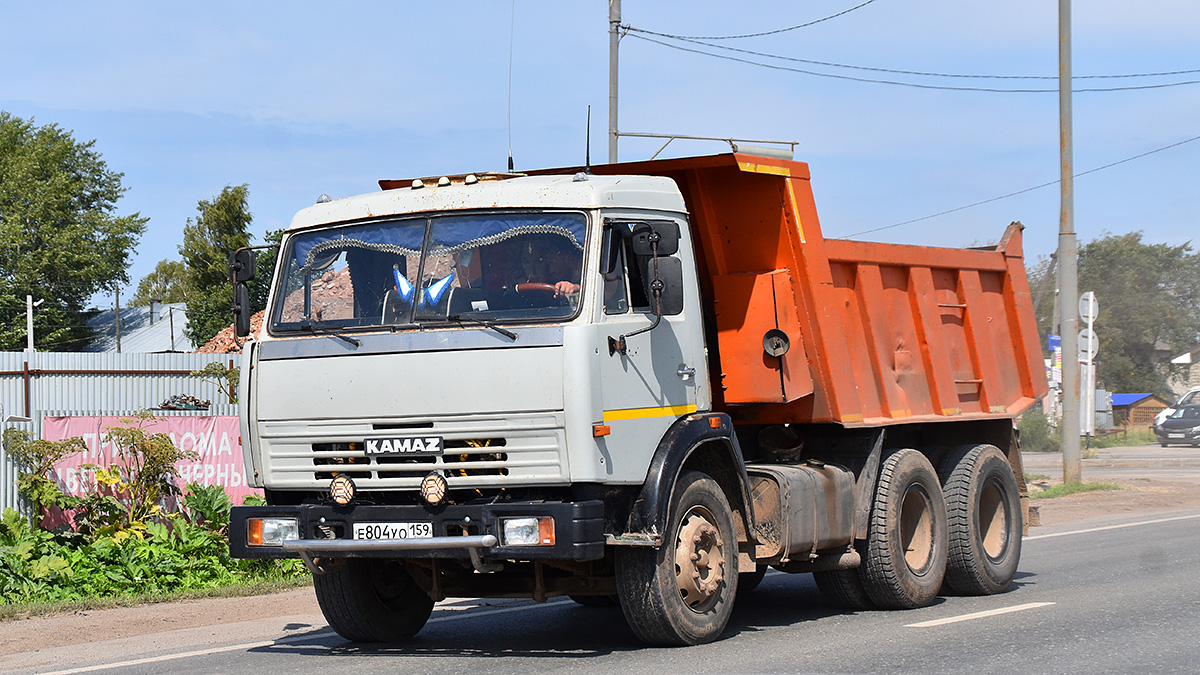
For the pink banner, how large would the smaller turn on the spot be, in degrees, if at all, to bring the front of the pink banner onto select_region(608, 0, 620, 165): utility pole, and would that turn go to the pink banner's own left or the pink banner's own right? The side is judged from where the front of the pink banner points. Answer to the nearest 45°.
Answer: approximately 135° to the pink banner's own left

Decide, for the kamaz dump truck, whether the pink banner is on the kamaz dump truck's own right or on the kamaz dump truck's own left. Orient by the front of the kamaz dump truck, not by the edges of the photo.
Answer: on the kamaz dump truck's own right

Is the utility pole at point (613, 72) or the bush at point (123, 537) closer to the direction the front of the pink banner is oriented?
the bush

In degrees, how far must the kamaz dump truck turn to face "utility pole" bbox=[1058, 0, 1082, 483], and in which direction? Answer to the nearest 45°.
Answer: approximately 180°

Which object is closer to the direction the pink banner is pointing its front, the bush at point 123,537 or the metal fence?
the bush

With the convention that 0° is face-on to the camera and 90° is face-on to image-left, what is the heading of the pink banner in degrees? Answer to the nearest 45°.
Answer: approximately 0°

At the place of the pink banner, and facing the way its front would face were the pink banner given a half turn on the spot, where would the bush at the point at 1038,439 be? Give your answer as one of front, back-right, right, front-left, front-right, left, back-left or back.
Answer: front-right

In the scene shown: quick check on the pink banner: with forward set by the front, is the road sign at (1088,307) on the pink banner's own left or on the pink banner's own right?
on the pink banner's own left

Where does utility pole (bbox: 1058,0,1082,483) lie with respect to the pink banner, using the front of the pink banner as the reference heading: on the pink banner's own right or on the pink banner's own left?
on the pink banner's own left

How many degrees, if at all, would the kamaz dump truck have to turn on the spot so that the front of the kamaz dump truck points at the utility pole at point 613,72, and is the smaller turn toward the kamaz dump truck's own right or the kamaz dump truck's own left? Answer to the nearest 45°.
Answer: approximately 135° to the kamaz dump truck's own right

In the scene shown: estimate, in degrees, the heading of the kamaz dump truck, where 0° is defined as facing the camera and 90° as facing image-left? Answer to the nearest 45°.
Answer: approximately 45°

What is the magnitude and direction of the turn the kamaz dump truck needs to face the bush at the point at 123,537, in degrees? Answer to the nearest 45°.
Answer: approximately 90° to its right

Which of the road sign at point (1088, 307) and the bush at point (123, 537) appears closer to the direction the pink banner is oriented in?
the bush

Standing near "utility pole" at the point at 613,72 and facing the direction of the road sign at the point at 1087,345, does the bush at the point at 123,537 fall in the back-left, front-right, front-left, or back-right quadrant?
back-right
